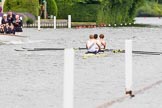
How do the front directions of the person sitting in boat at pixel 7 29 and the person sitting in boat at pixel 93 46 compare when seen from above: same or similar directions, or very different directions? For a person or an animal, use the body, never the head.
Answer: very different directions
